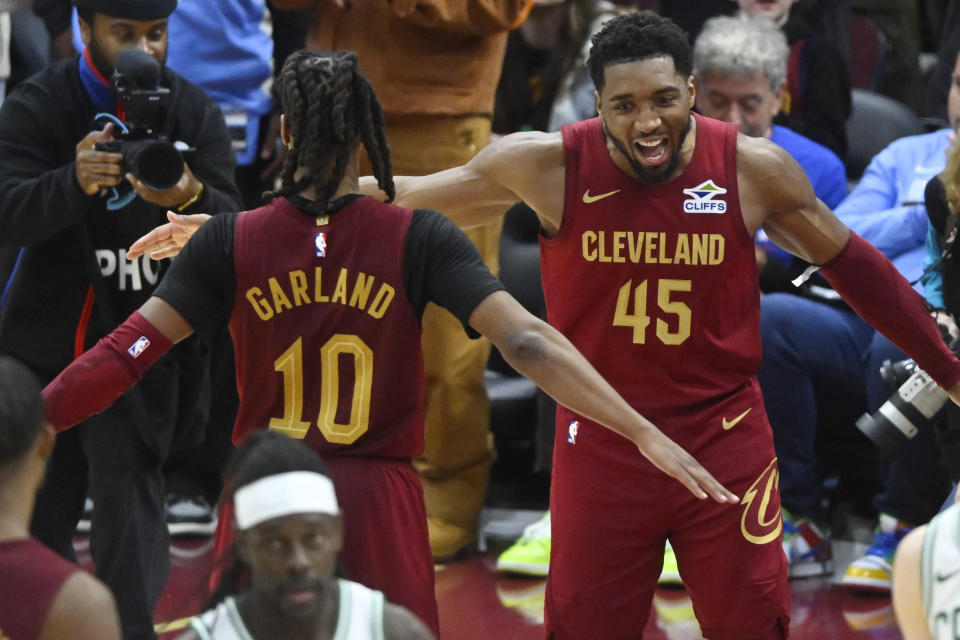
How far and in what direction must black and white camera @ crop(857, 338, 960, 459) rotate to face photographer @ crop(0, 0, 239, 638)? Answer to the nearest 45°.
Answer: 0° — it already faces them

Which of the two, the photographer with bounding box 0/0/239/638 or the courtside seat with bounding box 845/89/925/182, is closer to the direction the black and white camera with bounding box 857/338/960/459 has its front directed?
the photographer

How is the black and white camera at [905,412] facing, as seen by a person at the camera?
facing to the left of the viewer

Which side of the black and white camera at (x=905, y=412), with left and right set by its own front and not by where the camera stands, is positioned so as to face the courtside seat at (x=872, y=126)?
right
